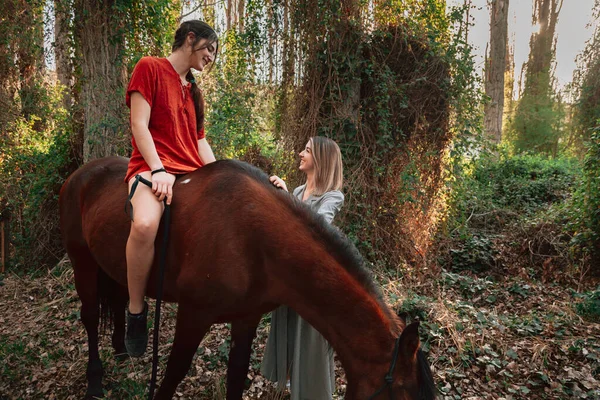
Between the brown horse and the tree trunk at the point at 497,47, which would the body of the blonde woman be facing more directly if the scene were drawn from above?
the brown horse

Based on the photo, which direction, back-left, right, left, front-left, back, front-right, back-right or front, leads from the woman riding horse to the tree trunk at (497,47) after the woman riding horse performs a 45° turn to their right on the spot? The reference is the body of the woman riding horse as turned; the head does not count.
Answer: back-left

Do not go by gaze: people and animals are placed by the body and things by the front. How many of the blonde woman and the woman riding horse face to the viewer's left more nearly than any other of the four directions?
1

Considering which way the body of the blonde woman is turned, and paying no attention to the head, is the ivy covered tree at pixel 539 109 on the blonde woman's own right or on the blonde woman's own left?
on the blonde woman's own right

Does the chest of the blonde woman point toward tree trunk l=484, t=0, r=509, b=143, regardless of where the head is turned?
no

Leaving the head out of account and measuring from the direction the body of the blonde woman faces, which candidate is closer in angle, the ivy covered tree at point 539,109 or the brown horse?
the brown horse

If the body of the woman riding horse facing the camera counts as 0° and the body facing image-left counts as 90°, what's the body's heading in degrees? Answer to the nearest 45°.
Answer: approximately 315°

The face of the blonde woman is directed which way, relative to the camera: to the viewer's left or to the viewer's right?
to the viewer's left

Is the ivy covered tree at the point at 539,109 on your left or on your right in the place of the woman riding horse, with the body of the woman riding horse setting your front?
on your left

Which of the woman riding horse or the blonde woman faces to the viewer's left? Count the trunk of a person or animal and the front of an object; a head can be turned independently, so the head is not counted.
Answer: the blonde woman

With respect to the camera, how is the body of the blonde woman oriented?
to the viewer's left
